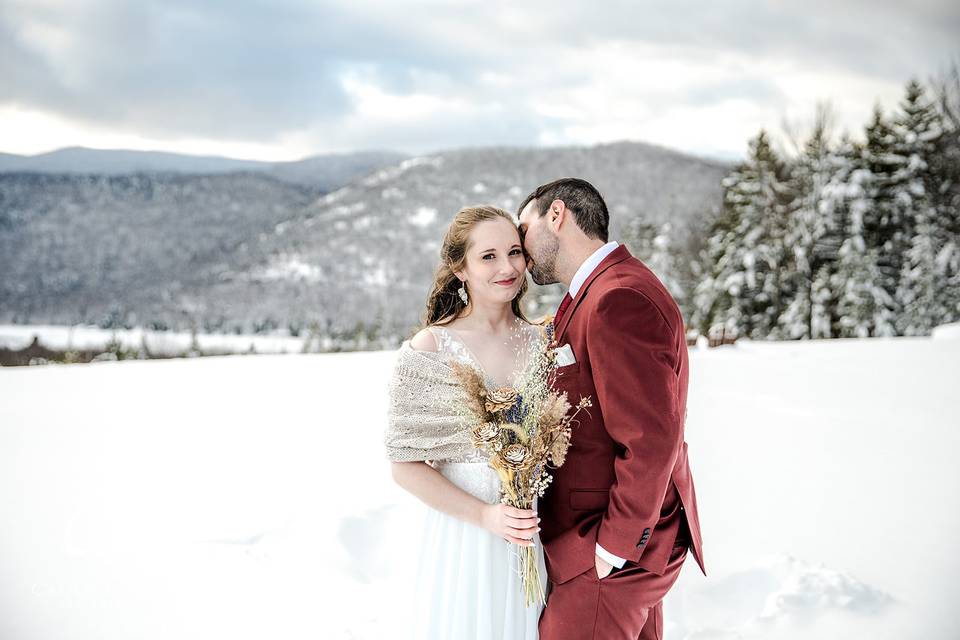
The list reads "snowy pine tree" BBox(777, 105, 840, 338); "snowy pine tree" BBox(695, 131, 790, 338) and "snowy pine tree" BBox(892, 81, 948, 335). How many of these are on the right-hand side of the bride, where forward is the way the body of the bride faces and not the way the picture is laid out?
0

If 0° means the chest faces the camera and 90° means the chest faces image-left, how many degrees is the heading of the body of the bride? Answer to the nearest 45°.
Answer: approximately 315°

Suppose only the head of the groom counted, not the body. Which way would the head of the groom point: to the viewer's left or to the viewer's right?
to the viewer's left

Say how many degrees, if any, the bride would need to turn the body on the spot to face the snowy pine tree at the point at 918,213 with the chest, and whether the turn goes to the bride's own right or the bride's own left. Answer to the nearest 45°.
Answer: approximately 90° to the bride's own left

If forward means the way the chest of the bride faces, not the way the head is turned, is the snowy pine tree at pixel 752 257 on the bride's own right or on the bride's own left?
on the bride's own left

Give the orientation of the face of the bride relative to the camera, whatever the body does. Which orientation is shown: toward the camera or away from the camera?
toward the camera
